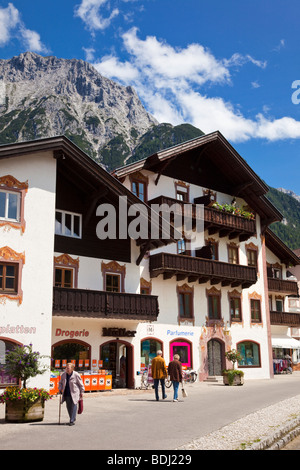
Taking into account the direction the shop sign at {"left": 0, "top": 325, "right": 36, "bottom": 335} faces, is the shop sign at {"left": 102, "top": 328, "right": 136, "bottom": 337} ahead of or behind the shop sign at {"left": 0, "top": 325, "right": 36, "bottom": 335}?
behind

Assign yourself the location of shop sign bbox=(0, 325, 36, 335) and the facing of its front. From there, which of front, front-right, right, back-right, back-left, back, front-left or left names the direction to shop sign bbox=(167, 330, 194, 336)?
back-left

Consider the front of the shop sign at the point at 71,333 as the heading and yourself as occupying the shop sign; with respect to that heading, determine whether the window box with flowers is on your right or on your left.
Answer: on your left

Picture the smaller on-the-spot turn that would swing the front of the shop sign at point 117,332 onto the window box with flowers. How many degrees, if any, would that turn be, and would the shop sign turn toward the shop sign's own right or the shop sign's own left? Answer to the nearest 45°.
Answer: approximately 135° to the shop sign's own left

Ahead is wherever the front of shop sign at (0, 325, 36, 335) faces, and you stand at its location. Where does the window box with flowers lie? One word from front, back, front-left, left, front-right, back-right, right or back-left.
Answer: back-left

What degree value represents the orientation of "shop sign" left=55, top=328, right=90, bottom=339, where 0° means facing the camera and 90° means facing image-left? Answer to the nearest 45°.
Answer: approximately 0°

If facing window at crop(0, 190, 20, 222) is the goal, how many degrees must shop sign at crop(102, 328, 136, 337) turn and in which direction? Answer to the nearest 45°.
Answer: approximately 45° to its right

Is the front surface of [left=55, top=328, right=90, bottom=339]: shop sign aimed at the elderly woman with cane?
yes
